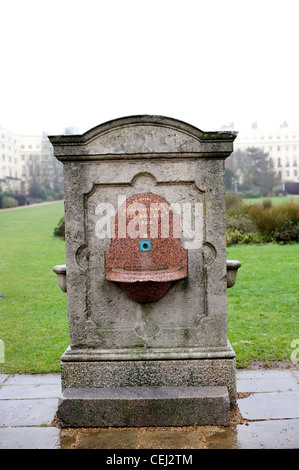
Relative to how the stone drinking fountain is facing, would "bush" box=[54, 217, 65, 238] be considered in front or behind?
behind

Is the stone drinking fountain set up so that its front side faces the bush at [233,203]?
no

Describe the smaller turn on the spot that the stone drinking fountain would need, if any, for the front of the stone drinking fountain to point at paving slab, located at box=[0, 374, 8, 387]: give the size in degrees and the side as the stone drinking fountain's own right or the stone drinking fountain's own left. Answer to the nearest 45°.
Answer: approximately 135° to the stone drinking fountain's own right

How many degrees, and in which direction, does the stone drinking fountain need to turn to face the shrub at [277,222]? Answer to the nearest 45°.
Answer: approximately 180°

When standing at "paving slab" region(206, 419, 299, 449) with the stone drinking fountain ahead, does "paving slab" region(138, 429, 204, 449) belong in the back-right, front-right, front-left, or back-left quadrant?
front-left

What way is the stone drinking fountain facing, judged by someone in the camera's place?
facing the viewer

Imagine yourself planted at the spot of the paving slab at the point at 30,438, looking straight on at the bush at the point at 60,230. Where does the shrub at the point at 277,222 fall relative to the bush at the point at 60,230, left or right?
right

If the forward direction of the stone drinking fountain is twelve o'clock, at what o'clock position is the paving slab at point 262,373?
The paving slab is roughly at 8 o'clock from the stone drinking fountain.

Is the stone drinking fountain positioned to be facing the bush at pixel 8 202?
no

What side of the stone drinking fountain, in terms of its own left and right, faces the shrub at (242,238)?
back

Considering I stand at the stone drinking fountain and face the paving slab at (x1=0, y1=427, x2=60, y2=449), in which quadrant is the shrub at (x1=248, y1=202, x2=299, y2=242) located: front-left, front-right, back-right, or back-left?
back-right

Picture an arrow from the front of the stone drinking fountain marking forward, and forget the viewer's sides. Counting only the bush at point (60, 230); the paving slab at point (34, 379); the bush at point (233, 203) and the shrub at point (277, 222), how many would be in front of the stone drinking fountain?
0

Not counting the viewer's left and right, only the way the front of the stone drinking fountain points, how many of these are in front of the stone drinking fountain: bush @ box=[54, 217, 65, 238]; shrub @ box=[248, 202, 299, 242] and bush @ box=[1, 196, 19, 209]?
0
